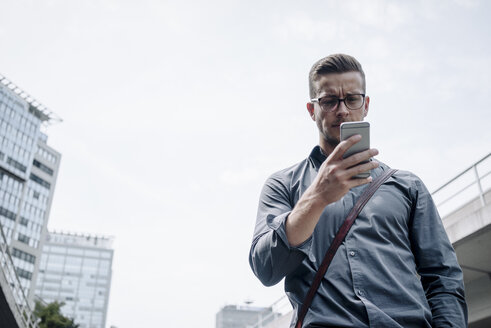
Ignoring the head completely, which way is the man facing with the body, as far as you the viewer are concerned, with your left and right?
facing the viewer

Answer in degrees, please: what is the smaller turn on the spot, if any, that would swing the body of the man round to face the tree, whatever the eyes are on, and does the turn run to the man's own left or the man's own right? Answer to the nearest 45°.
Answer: approximately 135° to the man's own right

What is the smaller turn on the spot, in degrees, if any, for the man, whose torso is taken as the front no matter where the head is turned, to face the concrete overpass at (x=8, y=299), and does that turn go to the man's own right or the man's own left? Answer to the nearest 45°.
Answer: approximately 135° to the man's own right
